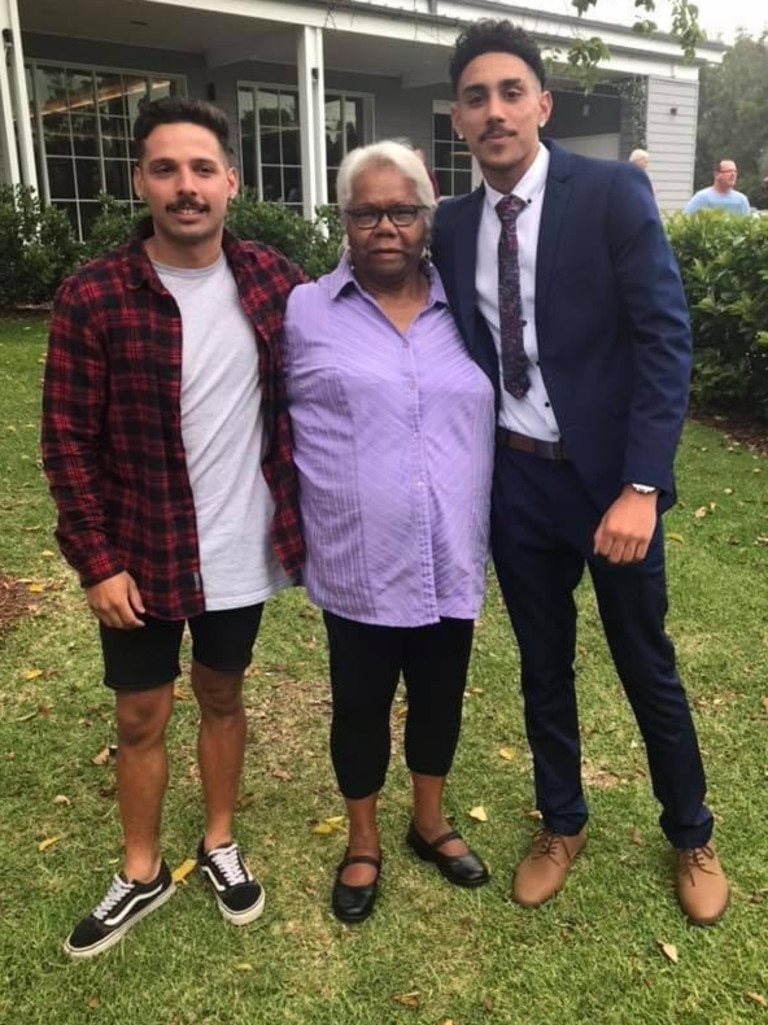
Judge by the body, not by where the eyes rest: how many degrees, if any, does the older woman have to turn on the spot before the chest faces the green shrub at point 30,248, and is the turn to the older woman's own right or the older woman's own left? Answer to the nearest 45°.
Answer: approximately 135° to the older woman's own right

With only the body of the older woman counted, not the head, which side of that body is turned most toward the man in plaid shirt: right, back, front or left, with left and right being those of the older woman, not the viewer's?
right

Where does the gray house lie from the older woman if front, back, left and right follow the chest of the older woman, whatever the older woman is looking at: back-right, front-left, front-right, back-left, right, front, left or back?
back

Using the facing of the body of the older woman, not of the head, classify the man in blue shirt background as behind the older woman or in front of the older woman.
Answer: behind

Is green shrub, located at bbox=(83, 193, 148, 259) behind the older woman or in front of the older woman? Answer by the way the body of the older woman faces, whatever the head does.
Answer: behind

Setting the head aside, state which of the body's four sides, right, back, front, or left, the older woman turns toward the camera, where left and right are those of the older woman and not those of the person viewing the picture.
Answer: front

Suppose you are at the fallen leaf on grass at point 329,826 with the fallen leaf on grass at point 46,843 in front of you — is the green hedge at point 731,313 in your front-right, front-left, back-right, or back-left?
back-right

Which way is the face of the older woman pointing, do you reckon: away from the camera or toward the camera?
toward the camera

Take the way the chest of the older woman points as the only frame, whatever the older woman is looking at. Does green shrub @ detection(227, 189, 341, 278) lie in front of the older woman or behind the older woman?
behind
